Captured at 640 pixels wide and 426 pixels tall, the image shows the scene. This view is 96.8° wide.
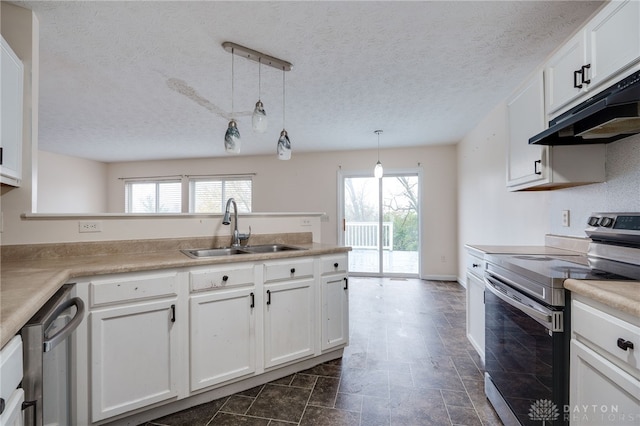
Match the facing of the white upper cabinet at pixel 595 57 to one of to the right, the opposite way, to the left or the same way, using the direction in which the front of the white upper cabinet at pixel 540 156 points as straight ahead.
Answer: the same way

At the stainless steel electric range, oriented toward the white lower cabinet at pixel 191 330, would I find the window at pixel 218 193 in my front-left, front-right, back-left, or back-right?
front-right

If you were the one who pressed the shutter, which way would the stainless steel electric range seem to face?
facing the viewer and to the left of the viewer

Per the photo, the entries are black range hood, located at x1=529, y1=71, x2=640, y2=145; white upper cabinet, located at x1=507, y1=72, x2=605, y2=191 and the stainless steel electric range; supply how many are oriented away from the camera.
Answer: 0

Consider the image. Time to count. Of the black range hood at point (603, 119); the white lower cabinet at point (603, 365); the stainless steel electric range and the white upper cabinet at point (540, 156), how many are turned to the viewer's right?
0

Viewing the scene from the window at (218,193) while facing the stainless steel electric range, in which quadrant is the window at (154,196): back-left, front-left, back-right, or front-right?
back-right

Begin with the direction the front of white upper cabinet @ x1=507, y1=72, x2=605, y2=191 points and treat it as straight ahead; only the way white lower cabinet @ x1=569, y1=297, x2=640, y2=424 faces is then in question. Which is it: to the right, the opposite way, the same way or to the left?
the same way

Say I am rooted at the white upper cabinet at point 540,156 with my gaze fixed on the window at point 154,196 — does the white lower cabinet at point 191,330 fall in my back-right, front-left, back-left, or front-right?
front-left

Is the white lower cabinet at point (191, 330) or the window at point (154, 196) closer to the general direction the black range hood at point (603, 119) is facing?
the white lower cabinet

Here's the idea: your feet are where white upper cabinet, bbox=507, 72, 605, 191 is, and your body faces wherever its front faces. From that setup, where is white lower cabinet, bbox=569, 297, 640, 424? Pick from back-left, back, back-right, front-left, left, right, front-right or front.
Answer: front-left

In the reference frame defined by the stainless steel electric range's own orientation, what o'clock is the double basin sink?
The double basin sink is roughly at 1 o'clock from the stainless steel electric range.

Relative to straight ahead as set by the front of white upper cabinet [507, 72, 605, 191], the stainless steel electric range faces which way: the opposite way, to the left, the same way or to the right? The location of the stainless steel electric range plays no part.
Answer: the same way

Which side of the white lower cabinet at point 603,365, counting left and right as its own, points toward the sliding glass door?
right

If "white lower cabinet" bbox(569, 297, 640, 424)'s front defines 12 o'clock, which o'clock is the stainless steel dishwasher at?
The stainless steel dishwasher is roughly at 12 o'clock from the white lower cabinet.

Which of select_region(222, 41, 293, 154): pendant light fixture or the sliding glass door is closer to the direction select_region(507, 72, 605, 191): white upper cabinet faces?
the pendant light fixture

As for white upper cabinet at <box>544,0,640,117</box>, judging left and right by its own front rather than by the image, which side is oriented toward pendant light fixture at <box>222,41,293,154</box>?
front

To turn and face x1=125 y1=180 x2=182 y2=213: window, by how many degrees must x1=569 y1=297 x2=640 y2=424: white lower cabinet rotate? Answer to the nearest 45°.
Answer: approximately 45° to its right

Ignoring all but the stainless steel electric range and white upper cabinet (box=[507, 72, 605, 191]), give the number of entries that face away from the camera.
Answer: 0
